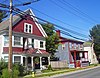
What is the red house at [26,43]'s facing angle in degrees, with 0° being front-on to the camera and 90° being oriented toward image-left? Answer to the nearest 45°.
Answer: approximately 315°
